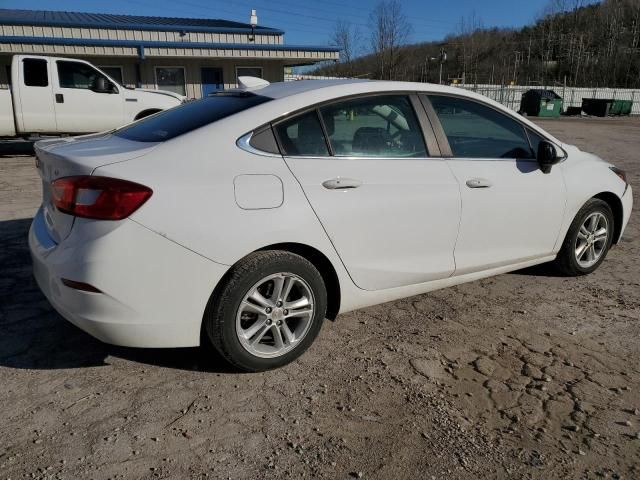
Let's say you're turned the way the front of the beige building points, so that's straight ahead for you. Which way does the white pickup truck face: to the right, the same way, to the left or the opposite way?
to the left

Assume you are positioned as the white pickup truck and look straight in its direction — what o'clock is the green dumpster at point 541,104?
The green dumpster is roughly at 11 o'clock from the white pickup truck.

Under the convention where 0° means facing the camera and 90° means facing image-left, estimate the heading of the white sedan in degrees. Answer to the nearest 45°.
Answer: approximately 225°

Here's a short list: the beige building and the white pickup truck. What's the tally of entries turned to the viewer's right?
1

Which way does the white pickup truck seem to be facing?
to the viewer's right

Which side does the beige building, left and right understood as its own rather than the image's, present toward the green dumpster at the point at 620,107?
left

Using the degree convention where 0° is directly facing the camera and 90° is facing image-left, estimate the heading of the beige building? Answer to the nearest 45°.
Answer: approximately 0°

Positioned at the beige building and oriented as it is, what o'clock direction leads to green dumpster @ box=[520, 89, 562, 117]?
The green dumpster is roughly at 8 o'clock from the beige building.
